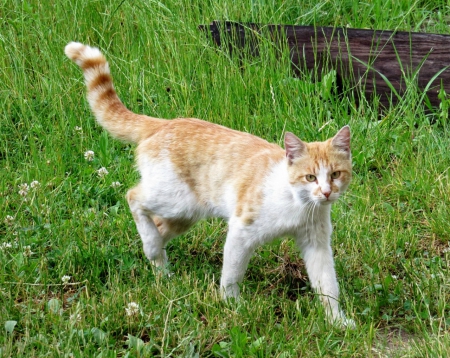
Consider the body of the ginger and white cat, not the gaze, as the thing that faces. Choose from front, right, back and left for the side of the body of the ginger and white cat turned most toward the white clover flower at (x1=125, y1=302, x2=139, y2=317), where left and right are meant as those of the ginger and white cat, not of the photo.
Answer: right

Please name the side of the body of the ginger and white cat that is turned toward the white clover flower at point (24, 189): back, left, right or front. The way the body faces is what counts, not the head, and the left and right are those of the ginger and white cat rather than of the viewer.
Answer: back

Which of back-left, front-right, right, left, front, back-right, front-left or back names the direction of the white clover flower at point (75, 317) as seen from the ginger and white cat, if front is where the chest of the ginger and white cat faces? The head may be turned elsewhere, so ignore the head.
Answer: right

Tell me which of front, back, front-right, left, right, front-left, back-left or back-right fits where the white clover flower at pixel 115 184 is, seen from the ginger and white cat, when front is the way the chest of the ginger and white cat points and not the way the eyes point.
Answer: back

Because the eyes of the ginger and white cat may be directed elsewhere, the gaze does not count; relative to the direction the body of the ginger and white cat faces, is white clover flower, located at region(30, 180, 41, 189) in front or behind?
behind

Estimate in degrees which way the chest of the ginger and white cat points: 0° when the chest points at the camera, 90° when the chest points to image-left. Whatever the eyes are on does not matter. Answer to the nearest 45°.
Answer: approximately 315°

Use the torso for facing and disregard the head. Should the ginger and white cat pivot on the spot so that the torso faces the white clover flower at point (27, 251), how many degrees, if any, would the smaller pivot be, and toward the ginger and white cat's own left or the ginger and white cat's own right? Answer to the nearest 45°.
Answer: approximately 135° to the ginger and white cat's own right

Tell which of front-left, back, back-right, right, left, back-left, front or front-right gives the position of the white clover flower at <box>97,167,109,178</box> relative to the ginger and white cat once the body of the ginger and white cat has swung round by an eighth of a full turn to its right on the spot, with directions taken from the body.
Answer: back-right

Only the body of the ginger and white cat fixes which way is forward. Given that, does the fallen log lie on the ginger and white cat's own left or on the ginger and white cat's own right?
on the ginger and white cat's own left

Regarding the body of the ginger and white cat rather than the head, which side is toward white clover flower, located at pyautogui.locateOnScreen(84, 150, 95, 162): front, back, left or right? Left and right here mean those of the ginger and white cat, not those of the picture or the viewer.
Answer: back
